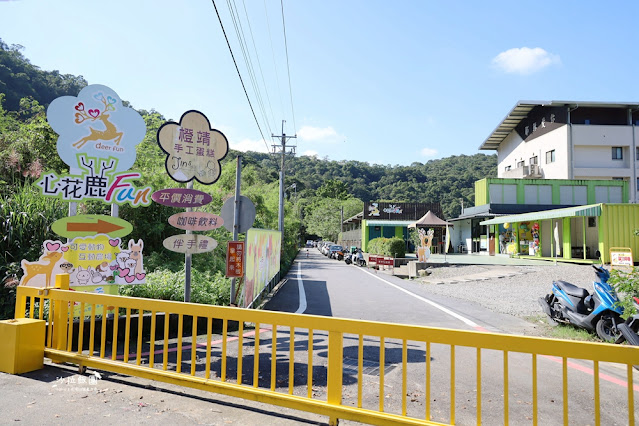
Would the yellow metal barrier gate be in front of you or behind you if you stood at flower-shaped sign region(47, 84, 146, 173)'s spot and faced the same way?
in front

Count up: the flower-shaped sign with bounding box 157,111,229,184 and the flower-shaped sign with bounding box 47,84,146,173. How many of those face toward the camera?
2

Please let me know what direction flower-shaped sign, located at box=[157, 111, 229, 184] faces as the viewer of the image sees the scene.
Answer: facing the viewer

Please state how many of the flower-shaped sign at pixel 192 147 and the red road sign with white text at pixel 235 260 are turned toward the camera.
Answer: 2

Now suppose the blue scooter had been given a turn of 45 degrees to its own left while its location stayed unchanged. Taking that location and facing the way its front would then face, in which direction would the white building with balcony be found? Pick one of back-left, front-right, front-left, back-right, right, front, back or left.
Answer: left

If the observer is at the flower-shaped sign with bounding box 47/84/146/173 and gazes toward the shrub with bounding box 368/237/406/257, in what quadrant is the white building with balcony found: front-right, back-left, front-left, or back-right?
front-right

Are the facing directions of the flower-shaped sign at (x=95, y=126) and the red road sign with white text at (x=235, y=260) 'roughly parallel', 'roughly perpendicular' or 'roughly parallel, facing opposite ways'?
roughly parallel

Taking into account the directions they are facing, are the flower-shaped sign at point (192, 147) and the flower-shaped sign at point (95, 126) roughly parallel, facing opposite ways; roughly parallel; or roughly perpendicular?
roughly parallel

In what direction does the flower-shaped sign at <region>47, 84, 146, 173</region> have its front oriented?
toward the camera

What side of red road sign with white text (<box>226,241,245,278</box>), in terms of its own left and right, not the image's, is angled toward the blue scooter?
left
